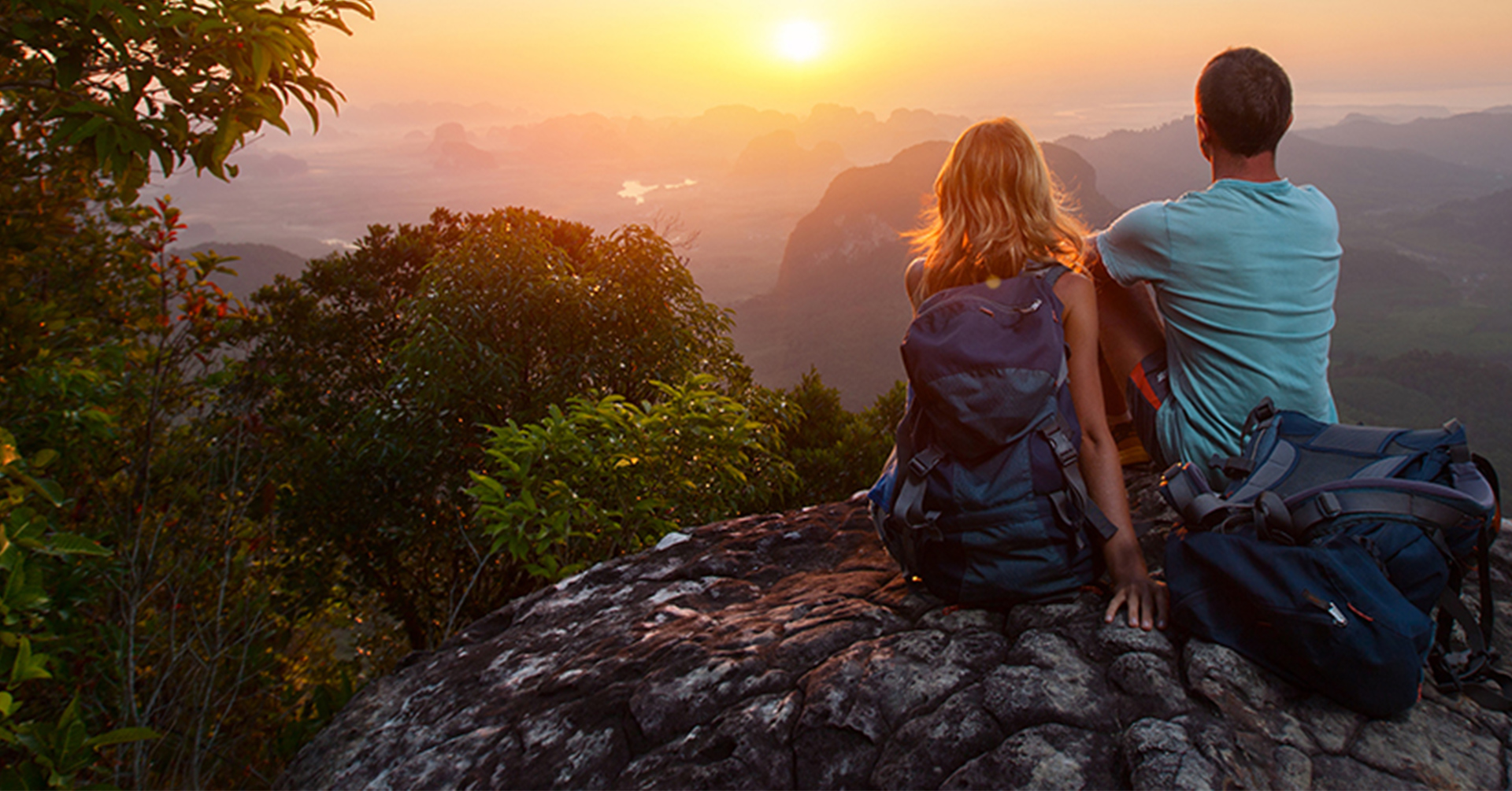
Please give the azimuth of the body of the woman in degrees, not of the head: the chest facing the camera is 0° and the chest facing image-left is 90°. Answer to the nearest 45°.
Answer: approximately 180°

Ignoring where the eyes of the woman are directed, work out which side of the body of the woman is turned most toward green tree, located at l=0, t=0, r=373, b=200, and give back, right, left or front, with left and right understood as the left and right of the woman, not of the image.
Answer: left

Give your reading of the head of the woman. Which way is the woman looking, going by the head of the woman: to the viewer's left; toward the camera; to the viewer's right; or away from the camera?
away from the camera

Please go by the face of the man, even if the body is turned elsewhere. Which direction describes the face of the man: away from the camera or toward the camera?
away from the camera

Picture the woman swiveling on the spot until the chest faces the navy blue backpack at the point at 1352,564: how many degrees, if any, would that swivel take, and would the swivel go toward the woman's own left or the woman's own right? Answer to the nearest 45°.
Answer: approximately 135° to the woman's own right

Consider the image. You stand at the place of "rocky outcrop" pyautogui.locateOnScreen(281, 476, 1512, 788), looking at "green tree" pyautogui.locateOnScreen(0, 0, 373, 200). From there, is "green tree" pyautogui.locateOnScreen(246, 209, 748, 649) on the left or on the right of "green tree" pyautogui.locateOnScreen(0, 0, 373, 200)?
right

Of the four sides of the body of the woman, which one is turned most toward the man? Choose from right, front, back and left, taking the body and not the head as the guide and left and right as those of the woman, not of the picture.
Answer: right

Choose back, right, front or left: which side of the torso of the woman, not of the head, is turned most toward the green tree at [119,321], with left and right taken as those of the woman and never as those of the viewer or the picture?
left

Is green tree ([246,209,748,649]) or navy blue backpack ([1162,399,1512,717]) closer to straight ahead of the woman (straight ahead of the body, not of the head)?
the green tree

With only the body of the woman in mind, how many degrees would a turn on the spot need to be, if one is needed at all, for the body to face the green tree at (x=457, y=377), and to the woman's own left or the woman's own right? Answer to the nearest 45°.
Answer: approximately 45° to the woman's own left
